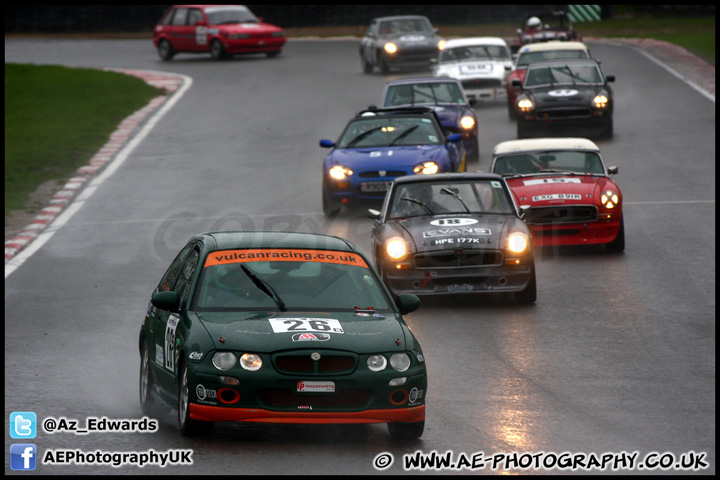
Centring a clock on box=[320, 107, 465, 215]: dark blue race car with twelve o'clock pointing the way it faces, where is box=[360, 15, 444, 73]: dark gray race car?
The dark gray race car is roughly at 6 o'clock from the dark blue race car.

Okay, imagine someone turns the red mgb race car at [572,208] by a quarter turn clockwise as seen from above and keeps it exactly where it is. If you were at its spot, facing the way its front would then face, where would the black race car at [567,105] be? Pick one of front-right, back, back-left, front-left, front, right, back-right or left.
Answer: right

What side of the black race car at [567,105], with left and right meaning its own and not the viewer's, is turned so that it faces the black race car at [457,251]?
front

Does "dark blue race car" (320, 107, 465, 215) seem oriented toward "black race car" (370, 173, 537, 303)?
yes

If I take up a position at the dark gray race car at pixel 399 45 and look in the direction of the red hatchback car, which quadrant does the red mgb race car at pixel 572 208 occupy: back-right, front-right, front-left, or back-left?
back-left

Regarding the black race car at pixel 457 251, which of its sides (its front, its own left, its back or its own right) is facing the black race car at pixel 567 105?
back

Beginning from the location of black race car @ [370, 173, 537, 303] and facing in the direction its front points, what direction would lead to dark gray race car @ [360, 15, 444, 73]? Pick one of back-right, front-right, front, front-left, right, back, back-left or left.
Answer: back

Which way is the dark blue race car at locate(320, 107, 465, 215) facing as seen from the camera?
toward the camera

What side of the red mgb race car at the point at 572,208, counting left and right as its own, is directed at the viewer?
front

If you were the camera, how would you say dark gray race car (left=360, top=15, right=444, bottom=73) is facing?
facing the viewer and to the right of the viewer

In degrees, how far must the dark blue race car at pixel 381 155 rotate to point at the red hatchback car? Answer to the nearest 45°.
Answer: approximately 180°

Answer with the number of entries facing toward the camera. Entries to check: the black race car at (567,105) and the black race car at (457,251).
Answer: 2

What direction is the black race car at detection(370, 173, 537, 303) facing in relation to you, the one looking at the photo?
facing the viewer

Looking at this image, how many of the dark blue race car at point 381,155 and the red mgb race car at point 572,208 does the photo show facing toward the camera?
2
